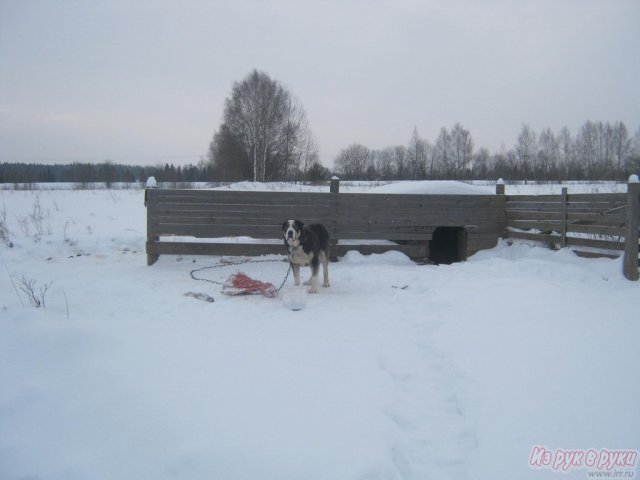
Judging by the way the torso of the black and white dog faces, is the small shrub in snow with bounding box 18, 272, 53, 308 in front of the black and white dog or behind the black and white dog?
in front

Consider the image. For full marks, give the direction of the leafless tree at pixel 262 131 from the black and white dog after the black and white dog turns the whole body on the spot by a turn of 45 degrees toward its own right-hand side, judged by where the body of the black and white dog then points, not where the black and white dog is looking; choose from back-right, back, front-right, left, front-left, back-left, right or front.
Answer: right

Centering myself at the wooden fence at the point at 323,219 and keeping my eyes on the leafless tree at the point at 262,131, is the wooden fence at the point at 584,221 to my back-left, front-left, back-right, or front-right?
back-right

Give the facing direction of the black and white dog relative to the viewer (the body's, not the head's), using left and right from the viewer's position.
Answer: facing the viewer and to the left of the viewer

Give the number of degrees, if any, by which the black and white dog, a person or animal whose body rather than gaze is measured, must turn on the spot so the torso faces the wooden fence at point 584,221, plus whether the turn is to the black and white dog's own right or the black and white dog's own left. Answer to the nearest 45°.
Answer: approximately 135° to the black and white dog's own left

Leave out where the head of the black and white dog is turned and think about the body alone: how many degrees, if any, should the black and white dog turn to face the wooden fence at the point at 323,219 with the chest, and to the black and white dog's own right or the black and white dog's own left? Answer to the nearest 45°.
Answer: approximately 135° to the black and white dog's own right
